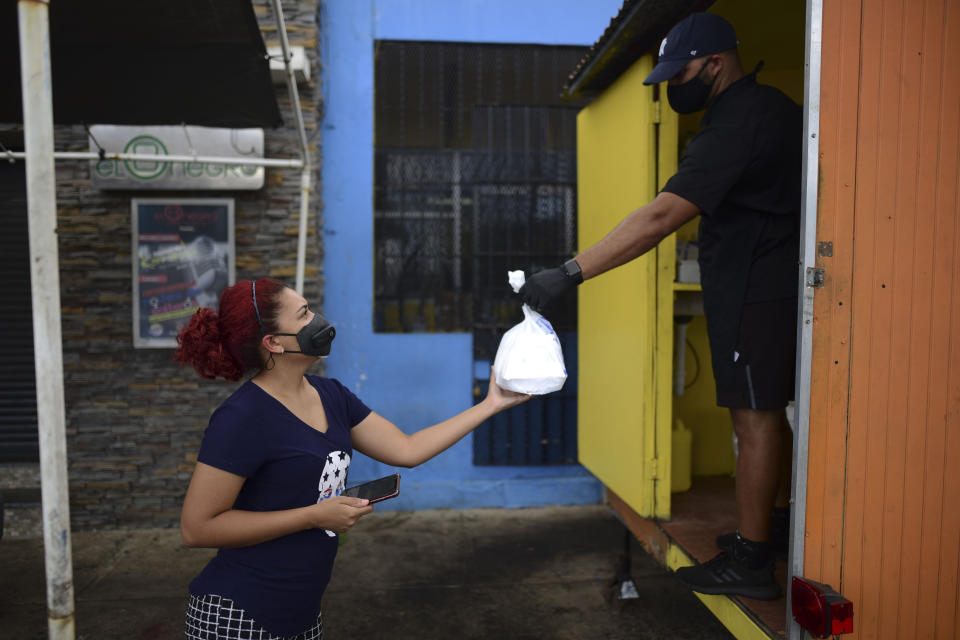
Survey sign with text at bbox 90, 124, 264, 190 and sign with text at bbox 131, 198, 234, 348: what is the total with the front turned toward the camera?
2

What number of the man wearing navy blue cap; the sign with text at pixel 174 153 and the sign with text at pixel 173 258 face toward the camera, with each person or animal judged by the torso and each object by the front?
2

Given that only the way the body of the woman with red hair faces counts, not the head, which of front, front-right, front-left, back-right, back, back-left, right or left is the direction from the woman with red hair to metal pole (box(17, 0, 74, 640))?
back-right

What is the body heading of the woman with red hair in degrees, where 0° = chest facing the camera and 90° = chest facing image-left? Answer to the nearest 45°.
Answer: approximately 315°

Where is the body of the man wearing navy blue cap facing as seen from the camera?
to the viewer's left

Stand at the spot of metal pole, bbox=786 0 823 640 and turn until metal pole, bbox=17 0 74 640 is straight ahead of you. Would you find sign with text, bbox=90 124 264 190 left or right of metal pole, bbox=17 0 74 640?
right

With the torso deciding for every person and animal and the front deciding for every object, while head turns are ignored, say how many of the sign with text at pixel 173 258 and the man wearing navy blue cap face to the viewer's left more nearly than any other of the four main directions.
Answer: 1

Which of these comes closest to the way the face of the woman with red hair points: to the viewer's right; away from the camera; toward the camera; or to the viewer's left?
to the viewer's right

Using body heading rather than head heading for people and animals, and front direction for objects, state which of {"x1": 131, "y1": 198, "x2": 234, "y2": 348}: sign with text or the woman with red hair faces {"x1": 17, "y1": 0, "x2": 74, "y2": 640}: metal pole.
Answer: the sign with text

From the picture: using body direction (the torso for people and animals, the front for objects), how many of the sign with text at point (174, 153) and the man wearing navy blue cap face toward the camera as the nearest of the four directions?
1
